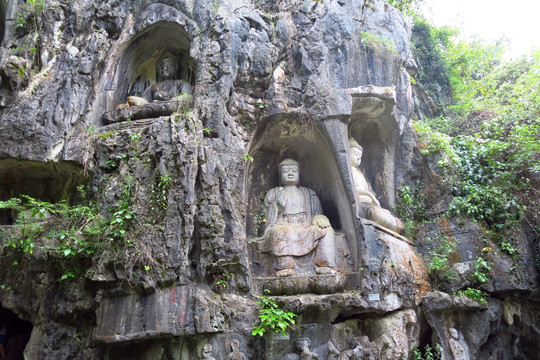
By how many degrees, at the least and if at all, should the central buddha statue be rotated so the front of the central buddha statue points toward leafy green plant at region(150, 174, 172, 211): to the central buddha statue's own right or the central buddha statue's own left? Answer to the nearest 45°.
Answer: approximately 45° to the central buddha statue's own right

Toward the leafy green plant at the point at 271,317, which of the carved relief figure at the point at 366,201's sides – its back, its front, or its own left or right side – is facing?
right

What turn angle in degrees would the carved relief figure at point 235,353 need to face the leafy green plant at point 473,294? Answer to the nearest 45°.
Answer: approximately 90° to its left

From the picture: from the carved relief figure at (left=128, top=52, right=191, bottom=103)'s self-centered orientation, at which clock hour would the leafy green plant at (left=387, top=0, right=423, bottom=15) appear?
The leafy green plant is roughly at 9 o'clock from the carved relief figure.

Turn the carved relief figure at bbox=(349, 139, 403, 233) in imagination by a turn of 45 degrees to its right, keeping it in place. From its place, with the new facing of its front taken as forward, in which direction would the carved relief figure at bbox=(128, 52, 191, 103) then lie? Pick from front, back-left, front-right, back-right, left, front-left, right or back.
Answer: right

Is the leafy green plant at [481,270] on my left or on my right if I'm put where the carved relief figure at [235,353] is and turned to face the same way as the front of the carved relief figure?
on my left

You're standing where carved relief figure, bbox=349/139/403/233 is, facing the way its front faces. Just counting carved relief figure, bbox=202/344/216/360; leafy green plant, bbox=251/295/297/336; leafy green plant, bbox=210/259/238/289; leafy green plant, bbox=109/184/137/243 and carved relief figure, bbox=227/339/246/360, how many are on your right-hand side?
5
